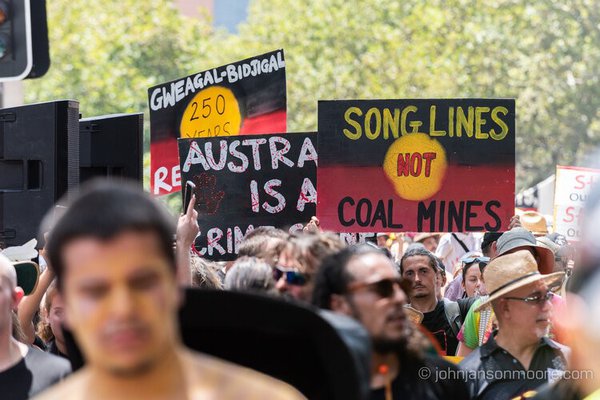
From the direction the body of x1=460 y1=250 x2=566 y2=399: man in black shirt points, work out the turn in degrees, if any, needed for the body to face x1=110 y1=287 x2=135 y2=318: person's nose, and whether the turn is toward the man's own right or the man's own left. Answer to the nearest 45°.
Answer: approximately 45° to the man's own right

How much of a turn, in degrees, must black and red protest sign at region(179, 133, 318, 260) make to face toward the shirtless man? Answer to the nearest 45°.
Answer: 0° — it already faces them

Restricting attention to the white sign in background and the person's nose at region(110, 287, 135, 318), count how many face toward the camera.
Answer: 2

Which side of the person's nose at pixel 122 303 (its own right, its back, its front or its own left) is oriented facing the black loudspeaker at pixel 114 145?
back

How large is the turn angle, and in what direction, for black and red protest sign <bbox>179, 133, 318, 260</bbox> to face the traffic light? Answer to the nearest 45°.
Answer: approximately 45° to its right
